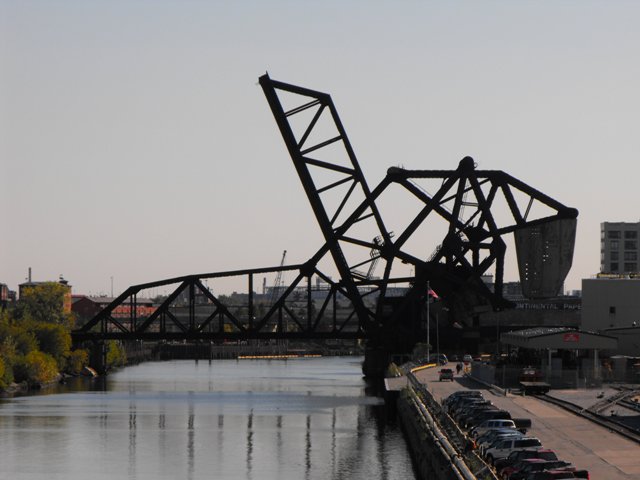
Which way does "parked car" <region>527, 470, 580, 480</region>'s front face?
to the viewer's left

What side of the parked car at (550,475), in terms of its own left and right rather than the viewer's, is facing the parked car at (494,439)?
right

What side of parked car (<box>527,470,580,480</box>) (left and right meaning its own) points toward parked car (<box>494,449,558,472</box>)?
right
